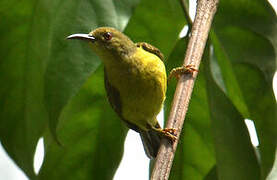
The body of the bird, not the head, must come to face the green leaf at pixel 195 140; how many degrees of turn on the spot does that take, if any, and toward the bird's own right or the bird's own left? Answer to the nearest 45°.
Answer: approximately 90° to the bird's own left

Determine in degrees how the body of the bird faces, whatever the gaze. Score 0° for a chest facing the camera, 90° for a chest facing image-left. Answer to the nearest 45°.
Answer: approximately 45°

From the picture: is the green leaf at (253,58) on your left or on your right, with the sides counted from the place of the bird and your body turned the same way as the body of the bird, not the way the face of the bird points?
on your left

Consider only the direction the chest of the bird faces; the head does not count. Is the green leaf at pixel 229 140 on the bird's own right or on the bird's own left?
on the bird's own left

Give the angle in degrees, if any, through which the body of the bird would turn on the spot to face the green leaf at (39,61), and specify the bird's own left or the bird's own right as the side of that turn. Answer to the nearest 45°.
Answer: approximately 90° to the bird's own right
